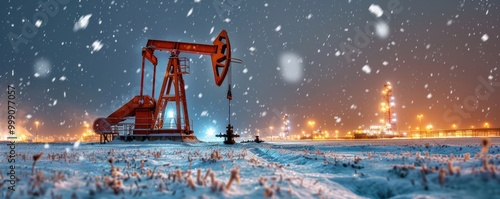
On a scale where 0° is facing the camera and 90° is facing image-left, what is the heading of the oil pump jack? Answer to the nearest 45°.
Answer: approximately 270°
